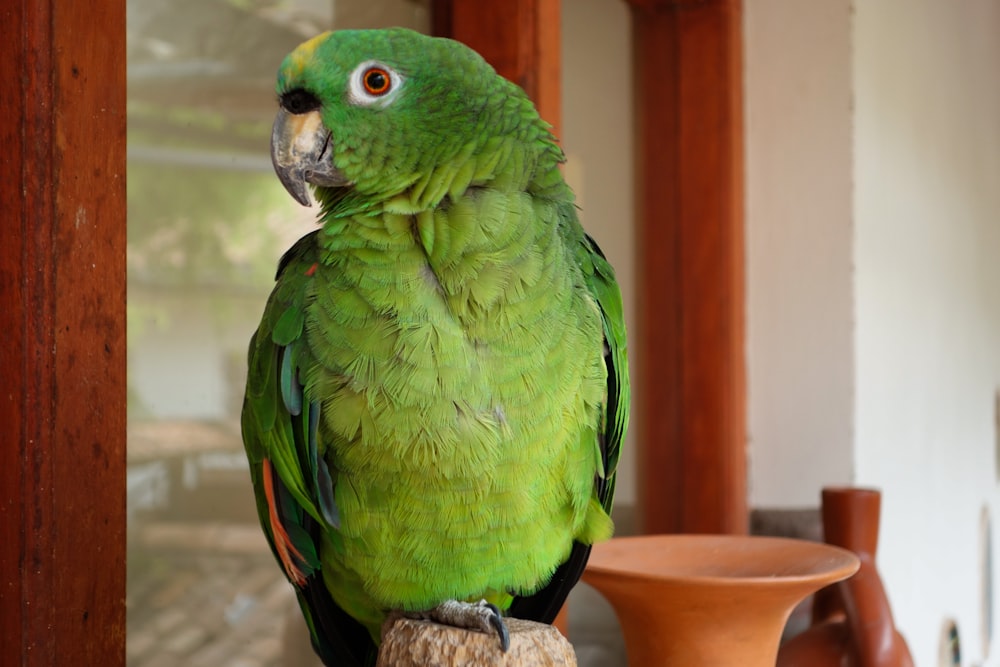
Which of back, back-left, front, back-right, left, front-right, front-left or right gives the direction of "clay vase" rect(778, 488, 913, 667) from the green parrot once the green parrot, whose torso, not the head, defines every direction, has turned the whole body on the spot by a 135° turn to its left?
front

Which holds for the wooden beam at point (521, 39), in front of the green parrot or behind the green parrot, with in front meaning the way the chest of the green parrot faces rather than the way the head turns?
behind

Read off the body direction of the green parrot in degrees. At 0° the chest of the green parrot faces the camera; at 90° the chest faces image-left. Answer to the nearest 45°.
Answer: approximately 0°
